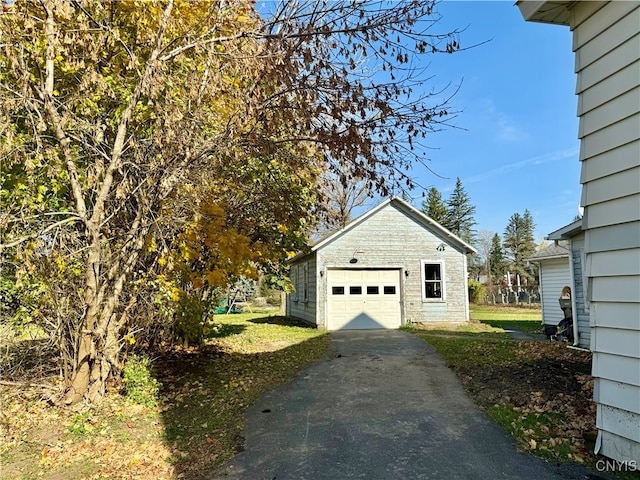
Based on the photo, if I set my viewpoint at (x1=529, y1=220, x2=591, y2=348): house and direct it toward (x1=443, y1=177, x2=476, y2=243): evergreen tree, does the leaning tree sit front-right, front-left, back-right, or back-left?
back-left

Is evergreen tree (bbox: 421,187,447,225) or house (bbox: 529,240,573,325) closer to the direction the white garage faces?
the house

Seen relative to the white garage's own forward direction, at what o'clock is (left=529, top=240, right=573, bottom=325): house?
The house is roughly at 9 o'clock from the white garage.

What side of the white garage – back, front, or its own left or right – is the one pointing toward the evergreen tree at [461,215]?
back

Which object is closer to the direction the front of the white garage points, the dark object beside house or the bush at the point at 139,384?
the bush

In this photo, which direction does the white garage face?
toward the camera

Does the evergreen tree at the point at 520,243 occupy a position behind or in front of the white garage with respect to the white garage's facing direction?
behind

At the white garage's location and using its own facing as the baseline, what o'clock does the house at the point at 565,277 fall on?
The house is roughly at 10 o'clock from the white garage.

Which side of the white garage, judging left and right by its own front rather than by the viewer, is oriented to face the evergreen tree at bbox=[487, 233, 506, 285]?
back

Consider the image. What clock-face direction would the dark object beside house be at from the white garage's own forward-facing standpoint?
The dark object beside house is roughly at 10 o'clock from the white garage.

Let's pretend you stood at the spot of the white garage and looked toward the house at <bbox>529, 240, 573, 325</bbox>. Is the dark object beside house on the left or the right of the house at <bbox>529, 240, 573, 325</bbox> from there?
right

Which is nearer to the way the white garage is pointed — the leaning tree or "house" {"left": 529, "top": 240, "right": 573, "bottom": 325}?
the leaning tree
